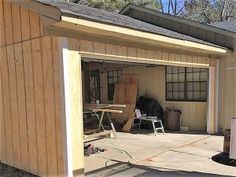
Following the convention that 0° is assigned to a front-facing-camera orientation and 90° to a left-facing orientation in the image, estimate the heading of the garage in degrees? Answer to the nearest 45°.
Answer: approximately 315°

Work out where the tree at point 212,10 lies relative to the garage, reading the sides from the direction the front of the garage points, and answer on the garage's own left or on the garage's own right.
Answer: on the garage's own left
